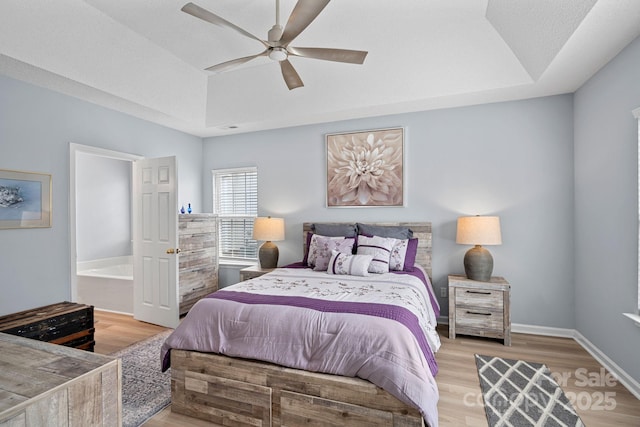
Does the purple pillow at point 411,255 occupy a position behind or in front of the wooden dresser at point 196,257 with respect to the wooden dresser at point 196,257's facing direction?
in front

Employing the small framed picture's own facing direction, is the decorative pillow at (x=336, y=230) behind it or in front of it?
in front

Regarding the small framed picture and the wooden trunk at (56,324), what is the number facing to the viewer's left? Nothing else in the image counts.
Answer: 0

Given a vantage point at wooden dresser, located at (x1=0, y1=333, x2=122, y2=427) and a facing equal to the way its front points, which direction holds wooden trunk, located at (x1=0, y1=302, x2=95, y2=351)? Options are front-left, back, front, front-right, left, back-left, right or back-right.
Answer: front-left

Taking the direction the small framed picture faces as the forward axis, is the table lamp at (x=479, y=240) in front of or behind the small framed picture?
in front

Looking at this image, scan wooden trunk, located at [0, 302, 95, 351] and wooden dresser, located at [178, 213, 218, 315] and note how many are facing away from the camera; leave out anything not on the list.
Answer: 0

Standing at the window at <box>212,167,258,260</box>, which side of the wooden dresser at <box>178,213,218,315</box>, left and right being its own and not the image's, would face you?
left

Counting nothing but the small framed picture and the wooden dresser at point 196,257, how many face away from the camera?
0

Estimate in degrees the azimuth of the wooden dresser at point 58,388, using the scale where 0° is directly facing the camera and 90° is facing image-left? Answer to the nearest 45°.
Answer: approximately 225°

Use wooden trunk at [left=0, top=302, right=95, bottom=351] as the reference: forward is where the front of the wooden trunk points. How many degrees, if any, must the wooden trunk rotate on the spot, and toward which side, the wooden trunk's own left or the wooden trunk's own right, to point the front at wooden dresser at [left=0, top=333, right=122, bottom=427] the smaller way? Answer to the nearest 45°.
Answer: approximately 45° to the wooden trunk's own right

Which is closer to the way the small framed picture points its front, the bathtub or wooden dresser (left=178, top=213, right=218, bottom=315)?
the wooden dresser

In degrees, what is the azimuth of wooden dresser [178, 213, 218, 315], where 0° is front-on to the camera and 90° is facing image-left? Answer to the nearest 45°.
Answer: approximately 315°
